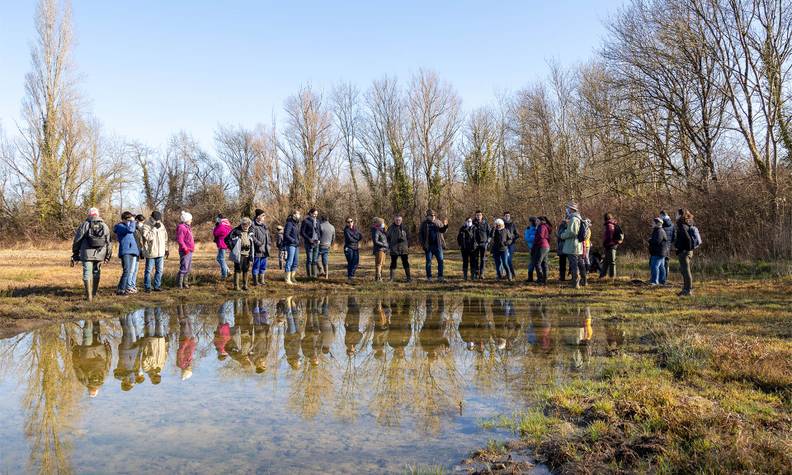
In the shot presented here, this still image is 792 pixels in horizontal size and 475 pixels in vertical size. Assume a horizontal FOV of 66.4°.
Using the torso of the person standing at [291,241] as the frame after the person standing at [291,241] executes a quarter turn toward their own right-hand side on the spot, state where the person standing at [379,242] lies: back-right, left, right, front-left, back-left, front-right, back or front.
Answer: back-left

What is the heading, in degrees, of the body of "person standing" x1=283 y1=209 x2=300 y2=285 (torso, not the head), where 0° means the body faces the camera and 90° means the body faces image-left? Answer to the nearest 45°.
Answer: approximately 315°

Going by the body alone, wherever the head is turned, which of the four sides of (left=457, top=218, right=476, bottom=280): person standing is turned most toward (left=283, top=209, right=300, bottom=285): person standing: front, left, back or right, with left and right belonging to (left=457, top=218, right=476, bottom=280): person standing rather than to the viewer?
right

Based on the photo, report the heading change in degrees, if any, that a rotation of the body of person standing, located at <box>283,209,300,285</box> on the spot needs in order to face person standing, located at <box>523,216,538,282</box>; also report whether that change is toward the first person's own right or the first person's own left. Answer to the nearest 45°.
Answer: approximately 45° to the first person's own left

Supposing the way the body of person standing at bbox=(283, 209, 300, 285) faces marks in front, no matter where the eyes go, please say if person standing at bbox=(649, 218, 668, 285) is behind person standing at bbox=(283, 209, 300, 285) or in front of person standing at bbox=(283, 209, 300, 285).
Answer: in front

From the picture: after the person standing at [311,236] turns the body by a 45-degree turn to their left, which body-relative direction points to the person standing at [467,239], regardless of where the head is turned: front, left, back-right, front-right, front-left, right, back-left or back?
front

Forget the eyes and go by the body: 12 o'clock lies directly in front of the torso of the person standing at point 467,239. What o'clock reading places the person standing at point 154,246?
the person standing at point 154,246 is roughly at 2 o'clock from the person standing at point 467,239.

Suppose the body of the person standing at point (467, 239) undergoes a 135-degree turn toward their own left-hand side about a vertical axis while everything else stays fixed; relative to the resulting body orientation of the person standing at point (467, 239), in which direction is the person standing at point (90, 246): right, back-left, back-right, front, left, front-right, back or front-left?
back

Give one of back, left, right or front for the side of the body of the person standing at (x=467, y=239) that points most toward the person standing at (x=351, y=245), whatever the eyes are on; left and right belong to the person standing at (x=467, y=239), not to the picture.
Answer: right

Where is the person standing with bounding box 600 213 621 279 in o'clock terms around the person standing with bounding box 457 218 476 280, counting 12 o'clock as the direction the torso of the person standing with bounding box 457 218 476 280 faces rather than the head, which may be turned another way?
the person standing with bounding box 600 213 621 279 is roughly at 9 o'clock from the person standing with bounding box 457 218 476 280.

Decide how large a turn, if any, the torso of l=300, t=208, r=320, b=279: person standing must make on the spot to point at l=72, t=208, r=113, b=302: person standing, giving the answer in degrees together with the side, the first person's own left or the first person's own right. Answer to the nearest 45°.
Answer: approximately 90° to the first person's own right

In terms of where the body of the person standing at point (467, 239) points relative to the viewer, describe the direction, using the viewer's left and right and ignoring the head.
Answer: facing the viewer

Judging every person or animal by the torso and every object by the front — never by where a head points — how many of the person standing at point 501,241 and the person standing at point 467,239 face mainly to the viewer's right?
0

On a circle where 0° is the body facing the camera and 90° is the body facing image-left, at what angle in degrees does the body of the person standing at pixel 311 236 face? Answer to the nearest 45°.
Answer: approximately 315°
